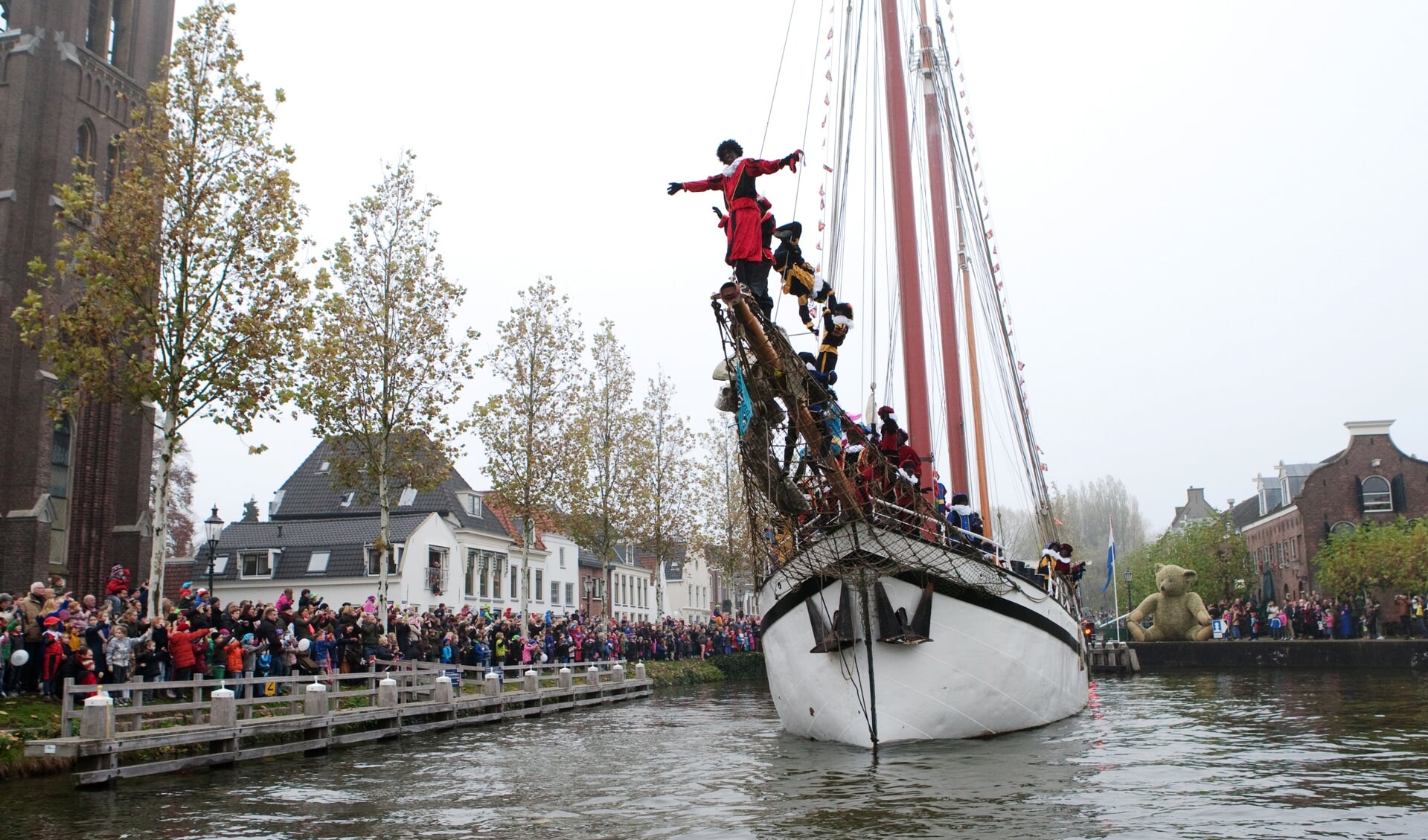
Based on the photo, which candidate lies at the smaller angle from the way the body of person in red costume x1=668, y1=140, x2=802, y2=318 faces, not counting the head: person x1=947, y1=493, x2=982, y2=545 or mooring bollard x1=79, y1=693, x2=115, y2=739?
the mooring bollard

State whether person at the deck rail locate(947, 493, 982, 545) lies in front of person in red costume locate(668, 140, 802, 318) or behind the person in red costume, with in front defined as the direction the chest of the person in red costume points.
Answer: behind

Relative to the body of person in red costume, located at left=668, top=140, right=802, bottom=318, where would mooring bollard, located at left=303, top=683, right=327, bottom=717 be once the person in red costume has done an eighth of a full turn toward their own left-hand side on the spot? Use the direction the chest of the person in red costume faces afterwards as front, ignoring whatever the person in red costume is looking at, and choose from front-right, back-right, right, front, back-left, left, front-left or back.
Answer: back-right

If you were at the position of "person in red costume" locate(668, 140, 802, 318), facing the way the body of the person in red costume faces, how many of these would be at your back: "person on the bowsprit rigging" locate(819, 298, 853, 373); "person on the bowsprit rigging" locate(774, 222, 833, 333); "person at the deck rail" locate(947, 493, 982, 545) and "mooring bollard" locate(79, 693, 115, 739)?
3

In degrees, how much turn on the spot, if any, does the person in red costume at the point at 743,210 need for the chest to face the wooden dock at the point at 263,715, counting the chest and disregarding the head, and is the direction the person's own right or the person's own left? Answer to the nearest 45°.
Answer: approximately 90° to the person's own right

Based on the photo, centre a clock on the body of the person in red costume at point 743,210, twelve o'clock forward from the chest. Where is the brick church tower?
The brick church tower is roughly at 3 o'clock from the person in red costume.

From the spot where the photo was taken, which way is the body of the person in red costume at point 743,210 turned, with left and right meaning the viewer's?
facing the viewer and to the left of the viewer

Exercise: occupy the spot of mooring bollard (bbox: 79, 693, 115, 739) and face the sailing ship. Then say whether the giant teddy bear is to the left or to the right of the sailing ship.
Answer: left

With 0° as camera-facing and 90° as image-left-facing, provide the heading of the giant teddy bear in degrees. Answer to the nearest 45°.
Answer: approximately 45°

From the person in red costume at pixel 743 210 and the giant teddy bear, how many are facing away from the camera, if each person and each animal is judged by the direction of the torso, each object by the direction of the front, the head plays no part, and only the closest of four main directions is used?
0

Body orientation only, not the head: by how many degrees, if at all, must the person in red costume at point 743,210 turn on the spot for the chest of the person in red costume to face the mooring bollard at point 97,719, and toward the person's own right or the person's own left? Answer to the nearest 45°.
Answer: approximately 45° to the person's own right
